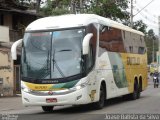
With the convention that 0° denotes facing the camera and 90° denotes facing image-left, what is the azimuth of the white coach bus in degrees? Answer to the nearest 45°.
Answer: approximately 45°

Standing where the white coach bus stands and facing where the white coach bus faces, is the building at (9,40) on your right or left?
on your right

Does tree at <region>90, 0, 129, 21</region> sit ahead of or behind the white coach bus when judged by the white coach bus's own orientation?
behind
